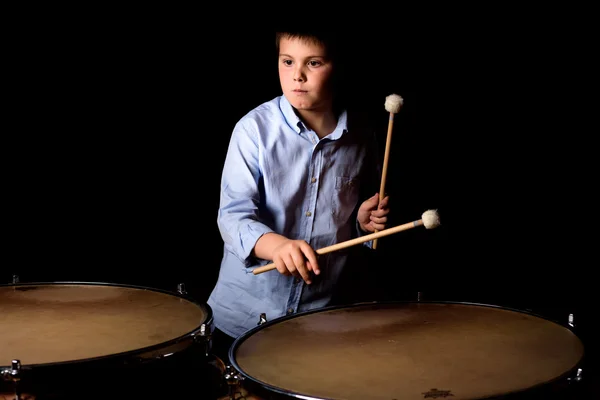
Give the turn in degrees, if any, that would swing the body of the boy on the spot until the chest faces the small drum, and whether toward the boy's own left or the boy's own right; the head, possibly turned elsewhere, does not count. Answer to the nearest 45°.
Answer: approximately 45° to the boy's own right

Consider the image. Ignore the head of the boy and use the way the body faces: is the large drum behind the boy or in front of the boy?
in front

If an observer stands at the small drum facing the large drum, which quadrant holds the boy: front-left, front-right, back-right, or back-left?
front-left

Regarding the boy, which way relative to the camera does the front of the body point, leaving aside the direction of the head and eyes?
toward the camera
